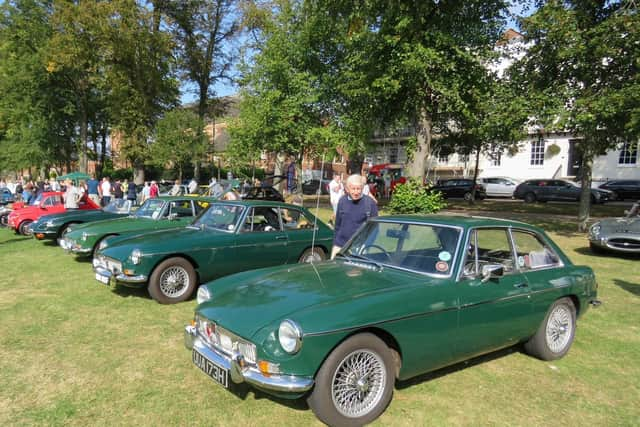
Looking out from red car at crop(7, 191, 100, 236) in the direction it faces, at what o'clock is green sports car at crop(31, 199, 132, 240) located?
The green sports car is roughly at 10 o'clock from the red car.

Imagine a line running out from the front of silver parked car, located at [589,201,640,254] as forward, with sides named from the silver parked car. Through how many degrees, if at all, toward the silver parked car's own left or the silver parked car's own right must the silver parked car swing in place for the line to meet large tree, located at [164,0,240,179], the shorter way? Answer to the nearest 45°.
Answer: approximately 45° to the silver parked car's own right

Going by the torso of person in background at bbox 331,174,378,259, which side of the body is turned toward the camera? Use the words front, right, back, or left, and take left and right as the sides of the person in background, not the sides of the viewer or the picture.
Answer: front

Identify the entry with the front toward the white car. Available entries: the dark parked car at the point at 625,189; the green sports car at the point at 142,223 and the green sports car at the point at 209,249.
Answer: the dark parked car

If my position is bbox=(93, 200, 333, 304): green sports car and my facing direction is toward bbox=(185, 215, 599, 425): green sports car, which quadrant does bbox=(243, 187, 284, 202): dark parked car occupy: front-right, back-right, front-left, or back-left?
back-left

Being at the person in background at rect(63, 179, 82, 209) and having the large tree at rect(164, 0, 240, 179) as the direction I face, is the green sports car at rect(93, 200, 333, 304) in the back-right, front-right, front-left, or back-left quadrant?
back-right

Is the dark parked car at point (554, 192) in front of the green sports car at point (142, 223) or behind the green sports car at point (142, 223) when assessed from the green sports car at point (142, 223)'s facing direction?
behind

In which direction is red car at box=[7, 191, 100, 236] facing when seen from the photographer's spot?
facing the viewer and to the left of the viewer

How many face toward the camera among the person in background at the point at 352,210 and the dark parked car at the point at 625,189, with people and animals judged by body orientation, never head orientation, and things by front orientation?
1

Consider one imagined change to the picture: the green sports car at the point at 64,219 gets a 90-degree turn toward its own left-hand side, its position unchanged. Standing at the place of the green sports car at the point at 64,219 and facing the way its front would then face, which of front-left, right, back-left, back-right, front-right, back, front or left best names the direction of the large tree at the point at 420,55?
back-left

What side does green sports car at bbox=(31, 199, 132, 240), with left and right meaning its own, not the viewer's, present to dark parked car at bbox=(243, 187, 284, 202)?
back

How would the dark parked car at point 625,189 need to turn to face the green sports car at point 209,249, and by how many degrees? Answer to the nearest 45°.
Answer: approximately 90° to its left

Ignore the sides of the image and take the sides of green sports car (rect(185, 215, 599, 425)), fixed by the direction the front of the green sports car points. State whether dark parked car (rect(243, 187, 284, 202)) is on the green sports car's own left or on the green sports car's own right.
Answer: on the green sports car's own right

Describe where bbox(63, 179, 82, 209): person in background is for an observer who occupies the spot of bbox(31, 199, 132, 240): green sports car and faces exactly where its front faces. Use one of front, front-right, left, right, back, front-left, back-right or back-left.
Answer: back-right
